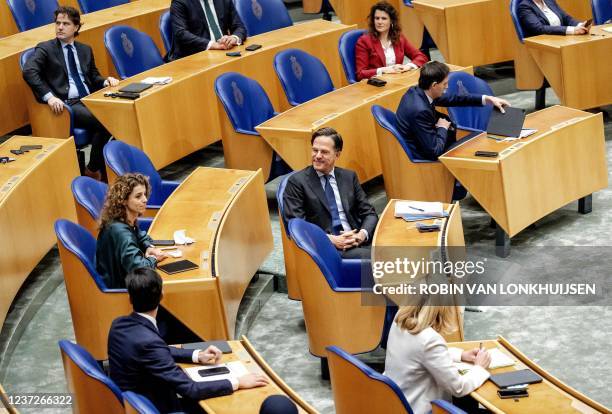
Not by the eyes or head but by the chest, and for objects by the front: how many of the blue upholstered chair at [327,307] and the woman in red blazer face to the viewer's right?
1

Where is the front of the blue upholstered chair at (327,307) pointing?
to the viewer's right

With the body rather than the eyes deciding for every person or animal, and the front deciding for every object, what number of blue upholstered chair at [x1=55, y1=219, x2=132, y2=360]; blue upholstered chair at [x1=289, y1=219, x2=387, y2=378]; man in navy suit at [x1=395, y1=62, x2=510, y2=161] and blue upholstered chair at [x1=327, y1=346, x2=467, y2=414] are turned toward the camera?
0

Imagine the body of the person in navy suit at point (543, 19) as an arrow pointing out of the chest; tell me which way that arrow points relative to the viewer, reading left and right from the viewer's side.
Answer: facing the viewer and to the right of the viewer

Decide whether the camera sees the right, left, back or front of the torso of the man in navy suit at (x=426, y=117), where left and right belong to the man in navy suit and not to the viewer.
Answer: right

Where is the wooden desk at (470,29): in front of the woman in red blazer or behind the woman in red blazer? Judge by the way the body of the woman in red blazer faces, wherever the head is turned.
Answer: behind

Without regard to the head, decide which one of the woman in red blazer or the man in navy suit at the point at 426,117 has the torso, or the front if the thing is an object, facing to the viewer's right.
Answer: the man in navy suit

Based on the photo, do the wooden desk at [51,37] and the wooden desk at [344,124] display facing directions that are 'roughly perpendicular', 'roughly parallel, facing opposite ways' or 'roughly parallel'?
roughly parallel

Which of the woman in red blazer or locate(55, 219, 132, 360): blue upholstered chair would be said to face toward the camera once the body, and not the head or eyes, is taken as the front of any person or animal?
the woman in red blazer

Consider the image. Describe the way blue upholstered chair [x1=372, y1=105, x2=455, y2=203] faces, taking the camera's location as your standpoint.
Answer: facing to the right of the viewer

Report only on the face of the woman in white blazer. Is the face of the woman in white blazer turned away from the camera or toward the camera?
away from the camera

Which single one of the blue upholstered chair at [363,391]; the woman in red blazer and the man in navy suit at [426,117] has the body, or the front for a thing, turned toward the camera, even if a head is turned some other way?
the woman in red blazer

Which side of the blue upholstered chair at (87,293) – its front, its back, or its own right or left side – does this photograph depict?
right

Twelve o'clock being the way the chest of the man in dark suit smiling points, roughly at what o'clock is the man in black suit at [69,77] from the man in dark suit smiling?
The man in black suit is roughly at 6 o'clock from the man in dark suit smiling.
